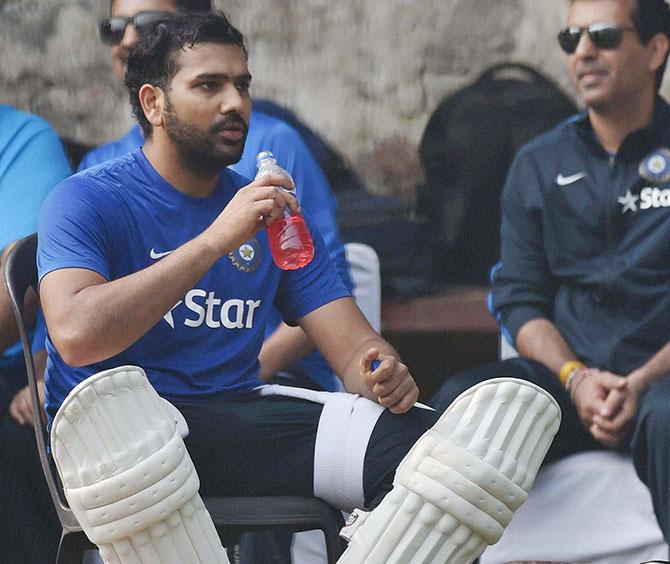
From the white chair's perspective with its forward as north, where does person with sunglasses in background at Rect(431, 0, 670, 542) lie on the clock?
The person with sunglasses in background is roughly at 8 o'clock from the white chair.

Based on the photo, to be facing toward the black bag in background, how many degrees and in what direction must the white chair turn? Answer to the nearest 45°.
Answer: approximately 180°

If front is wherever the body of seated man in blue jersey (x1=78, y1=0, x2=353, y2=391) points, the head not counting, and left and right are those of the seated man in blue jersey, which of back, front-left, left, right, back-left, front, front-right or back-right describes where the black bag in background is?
back

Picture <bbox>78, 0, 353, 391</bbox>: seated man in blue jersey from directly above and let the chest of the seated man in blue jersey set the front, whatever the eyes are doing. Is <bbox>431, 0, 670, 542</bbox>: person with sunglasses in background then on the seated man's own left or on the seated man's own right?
on the seated man's own left

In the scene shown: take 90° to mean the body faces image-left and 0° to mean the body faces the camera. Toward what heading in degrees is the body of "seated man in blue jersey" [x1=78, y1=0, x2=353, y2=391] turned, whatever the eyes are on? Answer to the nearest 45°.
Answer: approximately 45°

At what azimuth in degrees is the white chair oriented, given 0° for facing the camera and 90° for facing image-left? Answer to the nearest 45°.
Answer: approximately 45°

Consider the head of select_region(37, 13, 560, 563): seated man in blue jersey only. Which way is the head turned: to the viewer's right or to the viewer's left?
to the viewer's right

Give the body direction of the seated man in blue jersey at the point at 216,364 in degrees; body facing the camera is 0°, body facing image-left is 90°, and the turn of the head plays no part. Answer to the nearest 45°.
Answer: approximately 315°
